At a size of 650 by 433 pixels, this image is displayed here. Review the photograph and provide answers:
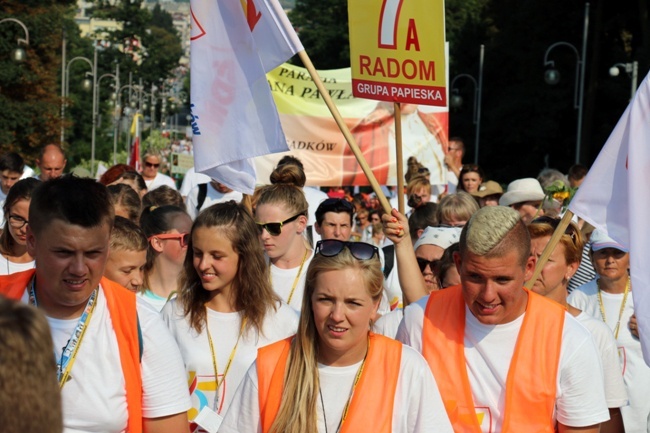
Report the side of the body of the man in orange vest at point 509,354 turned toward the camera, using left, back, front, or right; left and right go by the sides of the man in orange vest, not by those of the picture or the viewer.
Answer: front

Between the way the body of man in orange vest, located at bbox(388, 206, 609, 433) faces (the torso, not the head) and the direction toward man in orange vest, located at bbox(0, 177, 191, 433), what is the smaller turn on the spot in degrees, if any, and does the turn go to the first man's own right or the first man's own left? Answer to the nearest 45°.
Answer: approximately 45° to the first man's own right

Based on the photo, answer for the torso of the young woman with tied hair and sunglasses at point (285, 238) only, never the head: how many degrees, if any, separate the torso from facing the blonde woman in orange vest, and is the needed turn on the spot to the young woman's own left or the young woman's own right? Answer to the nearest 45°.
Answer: approximately 45° to the young woman's own left

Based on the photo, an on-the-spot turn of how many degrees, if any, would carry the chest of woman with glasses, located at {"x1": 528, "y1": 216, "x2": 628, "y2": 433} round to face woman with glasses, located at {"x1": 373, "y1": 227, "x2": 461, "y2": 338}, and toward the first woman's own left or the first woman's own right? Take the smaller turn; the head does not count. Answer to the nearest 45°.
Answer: approximately 90° to the first woman's own right

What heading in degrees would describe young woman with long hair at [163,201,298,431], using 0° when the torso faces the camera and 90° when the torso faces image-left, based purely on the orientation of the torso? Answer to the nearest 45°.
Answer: approximately 45°

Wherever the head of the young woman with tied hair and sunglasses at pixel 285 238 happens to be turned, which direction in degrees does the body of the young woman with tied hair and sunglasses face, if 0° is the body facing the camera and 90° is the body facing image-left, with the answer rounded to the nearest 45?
approximately 45°

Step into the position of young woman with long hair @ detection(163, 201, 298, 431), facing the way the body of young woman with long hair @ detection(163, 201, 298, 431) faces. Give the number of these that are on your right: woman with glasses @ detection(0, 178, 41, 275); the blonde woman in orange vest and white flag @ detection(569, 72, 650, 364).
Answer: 1

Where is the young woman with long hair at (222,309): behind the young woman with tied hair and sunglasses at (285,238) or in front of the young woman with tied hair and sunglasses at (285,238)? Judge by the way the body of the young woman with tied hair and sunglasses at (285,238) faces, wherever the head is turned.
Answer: in front

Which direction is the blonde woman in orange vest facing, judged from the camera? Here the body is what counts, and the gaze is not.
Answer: toward the camera

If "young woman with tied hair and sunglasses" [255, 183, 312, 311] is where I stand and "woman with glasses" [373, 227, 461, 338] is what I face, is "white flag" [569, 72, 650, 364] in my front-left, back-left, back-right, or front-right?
front-right

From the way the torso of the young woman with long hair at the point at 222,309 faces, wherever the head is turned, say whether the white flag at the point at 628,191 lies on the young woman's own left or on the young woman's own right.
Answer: on the young woman's own left
